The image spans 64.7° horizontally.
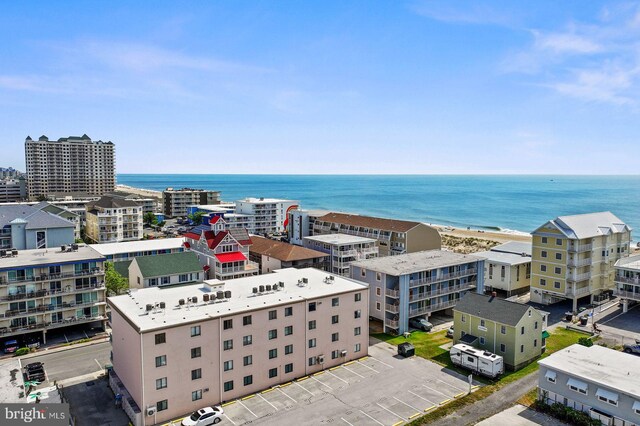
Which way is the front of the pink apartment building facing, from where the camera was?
facing the viewer and to the right of the viewer

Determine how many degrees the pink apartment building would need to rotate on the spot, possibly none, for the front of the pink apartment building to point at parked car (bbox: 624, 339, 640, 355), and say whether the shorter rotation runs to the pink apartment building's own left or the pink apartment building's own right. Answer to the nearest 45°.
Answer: approximately 45° to the pink apartment building's own left

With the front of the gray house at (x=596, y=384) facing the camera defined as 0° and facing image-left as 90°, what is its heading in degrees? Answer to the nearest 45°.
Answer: approximately 45°

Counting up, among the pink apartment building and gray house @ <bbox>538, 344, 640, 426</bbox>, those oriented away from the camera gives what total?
0

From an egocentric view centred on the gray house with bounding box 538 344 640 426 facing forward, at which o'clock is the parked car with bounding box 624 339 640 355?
The parked car is roughly at 5 o'clock from the gray house.

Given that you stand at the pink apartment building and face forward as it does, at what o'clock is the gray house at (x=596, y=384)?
The gray house is roughly at 11 o'clock from the pink apartment building.

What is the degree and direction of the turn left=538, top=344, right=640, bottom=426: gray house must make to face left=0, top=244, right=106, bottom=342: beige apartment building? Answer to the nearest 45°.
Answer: approximately 45° to its right

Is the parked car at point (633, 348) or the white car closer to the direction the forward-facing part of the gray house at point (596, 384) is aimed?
the white car

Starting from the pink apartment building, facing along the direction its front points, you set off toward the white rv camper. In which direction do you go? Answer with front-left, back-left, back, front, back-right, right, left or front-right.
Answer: front-left

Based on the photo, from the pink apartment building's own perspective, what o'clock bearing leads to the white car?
The white car is roughly at 2 o'clock from the pink apartment building.
